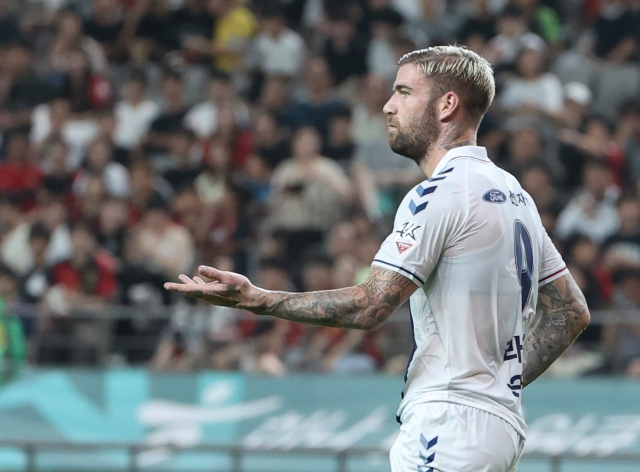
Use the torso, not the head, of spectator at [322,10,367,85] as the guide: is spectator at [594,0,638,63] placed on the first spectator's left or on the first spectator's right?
on the first spectator's left

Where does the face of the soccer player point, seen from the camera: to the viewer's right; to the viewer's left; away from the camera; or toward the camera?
to the viewer's left

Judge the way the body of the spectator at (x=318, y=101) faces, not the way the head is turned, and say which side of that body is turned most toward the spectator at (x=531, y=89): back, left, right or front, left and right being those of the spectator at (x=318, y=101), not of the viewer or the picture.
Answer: left

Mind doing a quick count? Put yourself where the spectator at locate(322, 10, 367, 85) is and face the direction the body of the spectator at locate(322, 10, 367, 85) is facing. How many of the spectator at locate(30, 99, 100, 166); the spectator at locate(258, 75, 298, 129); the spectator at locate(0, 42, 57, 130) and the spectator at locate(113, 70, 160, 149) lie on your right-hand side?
4

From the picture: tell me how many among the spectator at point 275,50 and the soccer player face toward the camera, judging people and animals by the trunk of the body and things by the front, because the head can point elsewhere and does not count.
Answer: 1

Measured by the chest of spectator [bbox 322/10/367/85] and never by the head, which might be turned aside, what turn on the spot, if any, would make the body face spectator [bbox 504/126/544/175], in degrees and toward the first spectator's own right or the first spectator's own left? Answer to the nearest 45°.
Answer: approximately 45° to the first spectator's own left

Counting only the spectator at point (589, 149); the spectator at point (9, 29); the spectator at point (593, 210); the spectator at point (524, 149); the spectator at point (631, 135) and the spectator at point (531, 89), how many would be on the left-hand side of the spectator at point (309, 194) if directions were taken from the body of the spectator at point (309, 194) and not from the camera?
5

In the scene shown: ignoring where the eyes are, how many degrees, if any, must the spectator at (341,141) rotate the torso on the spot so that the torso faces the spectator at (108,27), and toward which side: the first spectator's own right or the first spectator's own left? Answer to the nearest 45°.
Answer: approximately 135° to the first spectator's own right

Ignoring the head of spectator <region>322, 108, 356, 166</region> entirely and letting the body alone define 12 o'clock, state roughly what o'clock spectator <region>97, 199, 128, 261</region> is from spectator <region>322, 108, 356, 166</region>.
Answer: spectator <region>97, 199, 128, 261</region> is roughly at 3 o'clock from spectator <region>322, 108, 356, 166</region>.

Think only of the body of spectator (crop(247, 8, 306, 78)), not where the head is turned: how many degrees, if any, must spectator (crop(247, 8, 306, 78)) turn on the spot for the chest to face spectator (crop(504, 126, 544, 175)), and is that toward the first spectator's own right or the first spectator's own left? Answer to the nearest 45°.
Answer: approximately 45° to the first spectator's own left
